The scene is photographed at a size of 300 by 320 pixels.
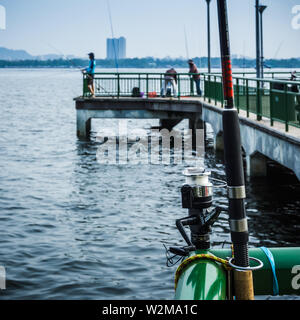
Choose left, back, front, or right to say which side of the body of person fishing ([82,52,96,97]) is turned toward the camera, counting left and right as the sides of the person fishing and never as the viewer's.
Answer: left

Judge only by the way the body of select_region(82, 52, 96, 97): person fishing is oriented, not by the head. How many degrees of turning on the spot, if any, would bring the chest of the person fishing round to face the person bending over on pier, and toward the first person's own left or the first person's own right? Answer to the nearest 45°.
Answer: approximately 180°

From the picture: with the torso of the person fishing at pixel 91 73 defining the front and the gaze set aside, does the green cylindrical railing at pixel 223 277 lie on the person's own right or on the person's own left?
on the person's own left

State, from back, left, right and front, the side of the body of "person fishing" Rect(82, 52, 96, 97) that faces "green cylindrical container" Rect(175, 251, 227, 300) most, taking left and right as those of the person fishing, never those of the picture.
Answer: left

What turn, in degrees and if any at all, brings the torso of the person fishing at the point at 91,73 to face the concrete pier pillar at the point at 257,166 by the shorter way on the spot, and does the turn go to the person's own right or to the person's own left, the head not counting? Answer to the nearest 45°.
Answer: approximately 90° to the person's own left

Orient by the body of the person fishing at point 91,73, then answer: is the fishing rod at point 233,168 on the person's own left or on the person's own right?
on the person's own left
